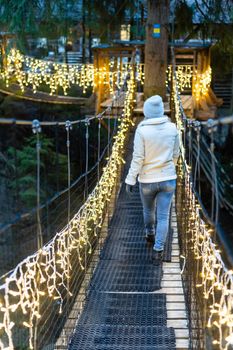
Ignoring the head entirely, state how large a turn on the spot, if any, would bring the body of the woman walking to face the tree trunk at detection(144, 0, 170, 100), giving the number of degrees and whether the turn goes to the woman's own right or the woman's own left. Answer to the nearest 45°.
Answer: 0° — they already face it

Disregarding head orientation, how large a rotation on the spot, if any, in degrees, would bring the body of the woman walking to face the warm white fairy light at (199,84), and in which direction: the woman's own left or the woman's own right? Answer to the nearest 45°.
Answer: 0° — they already face it

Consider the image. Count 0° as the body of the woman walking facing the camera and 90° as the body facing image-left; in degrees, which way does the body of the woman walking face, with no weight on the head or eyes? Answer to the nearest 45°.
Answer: approximately 180°

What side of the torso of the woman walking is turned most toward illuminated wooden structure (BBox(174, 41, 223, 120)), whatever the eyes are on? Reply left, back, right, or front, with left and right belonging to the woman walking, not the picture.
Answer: front

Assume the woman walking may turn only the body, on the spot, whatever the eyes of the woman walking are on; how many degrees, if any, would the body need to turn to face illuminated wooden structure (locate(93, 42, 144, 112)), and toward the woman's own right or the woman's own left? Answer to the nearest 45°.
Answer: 0° — they already face it

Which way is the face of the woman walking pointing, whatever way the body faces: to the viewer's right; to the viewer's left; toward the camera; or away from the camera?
away from the camera
